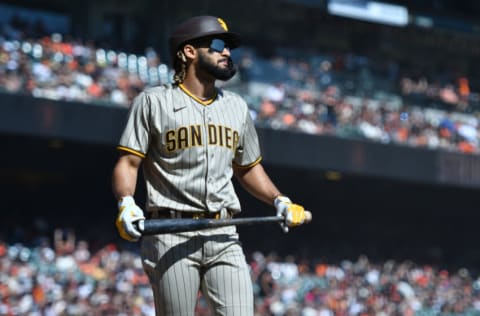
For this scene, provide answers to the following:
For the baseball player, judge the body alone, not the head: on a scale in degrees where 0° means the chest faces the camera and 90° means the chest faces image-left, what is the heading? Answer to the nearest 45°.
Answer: approximately 315°

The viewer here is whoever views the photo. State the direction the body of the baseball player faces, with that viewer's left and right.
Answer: facing the viewer and to the right of the viewer
